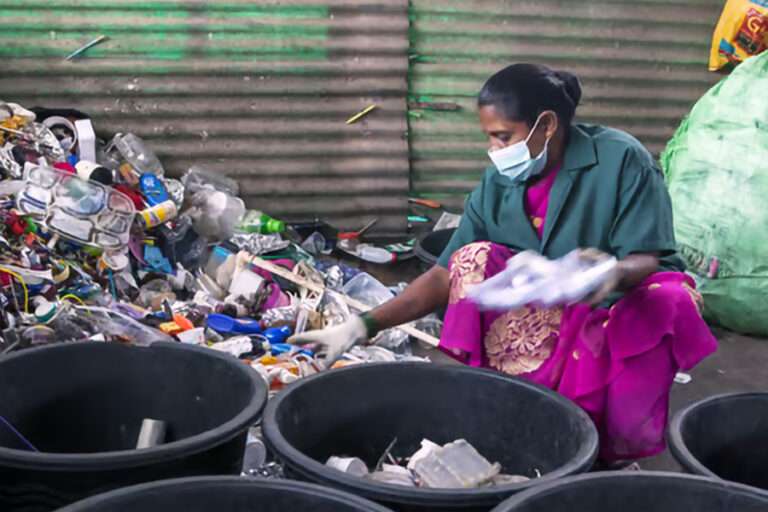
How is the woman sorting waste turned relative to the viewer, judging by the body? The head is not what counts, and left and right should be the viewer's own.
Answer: facing the viewer and to the left of the viewer

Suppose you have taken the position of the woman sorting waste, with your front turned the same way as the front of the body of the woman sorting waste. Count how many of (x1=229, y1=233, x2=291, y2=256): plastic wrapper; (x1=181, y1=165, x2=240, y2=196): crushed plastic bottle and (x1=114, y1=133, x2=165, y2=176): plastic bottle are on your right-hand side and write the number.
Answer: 3

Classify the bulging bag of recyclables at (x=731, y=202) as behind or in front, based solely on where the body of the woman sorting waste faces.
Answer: behind

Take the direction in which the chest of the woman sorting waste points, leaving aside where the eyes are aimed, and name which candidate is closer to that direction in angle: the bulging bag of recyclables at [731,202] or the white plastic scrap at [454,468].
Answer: the white plastic scrap

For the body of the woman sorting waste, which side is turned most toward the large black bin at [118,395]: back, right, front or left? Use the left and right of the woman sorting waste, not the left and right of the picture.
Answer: front

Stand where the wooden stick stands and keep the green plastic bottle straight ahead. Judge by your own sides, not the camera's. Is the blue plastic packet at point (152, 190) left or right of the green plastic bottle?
left

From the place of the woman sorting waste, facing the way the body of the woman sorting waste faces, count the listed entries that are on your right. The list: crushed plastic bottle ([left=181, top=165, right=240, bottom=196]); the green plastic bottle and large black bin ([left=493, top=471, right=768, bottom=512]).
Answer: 2

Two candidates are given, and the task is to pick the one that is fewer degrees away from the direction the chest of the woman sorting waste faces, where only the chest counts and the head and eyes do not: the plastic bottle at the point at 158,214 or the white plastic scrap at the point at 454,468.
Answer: the white plastic scrap

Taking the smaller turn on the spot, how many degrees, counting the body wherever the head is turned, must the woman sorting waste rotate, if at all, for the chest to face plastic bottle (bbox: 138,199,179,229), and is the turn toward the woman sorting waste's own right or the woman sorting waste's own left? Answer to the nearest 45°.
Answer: approximately 90° to the woman sorting waste's own right

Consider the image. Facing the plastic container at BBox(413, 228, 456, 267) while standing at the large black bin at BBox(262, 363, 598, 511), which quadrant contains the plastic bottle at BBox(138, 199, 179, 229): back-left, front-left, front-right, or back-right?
front-left

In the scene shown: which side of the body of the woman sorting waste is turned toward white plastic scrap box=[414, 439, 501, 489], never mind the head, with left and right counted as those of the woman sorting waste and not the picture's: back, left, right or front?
front

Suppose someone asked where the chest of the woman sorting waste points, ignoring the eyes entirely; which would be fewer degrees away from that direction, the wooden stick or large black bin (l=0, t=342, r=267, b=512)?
the large black bin

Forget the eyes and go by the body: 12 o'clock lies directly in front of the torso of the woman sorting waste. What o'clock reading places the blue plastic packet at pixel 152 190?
The blue plastic packet is roughly at 3 o'clock from the woman sorting waste.

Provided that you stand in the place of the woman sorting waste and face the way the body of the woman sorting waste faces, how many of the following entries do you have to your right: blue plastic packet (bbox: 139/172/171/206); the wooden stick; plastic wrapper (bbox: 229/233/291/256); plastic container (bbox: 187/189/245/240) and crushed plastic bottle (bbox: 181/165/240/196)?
5

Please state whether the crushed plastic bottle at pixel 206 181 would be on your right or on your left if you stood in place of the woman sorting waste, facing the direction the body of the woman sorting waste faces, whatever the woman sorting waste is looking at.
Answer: on your right

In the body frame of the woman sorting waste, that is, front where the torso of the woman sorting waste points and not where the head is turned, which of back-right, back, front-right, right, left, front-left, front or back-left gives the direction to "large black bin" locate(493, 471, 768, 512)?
front-left

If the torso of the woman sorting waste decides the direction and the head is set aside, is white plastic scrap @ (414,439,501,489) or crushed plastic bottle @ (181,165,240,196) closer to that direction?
the white plastic scrap
